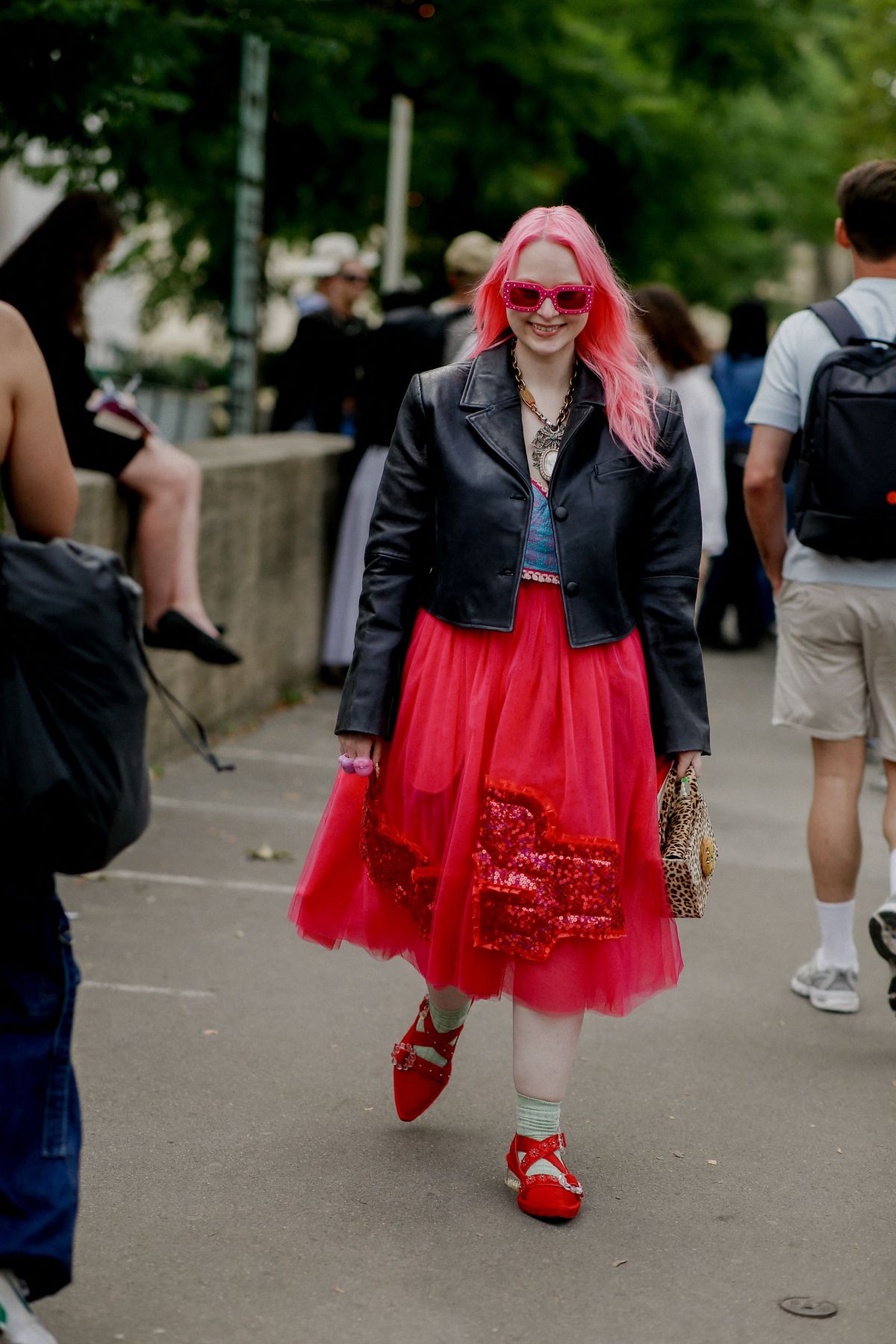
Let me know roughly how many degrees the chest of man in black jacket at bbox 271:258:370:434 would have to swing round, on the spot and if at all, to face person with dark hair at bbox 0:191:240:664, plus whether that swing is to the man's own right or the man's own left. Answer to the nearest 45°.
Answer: approximately 45° to the man's own right

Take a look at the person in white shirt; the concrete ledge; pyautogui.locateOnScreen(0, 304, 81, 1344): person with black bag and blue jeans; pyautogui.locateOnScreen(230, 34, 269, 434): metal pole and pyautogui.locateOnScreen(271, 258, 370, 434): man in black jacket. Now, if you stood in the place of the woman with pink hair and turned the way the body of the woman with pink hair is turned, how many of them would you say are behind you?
4

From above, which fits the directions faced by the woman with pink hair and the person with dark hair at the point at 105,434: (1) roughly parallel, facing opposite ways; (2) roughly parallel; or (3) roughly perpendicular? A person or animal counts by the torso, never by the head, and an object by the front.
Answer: roughly perpendicular

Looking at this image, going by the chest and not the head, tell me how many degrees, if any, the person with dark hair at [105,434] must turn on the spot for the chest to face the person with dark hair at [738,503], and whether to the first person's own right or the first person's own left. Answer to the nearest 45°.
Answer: approximately 45° to the first person's own left

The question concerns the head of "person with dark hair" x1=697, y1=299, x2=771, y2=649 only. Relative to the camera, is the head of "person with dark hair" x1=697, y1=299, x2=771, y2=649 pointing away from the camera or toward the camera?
away from the camera

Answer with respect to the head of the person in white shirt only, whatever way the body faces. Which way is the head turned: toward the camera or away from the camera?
away from the camera

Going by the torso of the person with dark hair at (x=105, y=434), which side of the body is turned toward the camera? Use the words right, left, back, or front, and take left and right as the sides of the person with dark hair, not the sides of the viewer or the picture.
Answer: right

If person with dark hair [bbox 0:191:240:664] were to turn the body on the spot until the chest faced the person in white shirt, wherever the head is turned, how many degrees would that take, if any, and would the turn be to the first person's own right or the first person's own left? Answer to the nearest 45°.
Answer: approximately 45° to the first person's own left

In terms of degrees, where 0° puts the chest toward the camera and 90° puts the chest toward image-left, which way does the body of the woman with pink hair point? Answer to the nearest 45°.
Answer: approximately 0°

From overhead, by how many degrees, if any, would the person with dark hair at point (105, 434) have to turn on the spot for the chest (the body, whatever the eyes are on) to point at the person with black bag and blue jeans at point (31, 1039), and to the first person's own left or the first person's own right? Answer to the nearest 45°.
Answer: approximately 90° to the first person's own right

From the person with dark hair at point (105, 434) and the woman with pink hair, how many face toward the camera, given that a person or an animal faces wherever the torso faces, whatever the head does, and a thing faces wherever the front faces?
1

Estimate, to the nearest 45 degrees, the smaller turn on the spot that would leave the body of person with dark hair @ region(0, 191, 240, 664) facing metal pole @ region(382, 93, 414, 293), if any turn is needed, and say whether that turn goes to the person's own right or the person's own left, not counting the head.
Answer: approximately 90° to the person's own left
